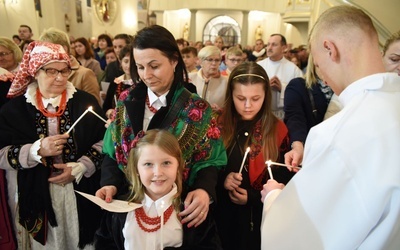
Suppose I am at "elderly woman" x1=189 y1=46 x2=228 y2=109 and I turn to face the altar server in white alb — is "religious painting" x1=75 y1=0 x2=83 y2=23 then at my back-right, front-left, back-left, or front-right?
back-right

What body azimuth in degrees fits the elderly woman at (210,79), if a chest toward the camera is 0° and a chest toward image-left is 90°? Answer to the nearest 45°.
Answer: approximately 0°

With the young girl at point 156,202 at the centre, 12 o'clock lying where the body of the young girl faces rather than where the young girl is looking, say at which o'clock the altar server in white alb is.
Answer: The altar server in white alb is roughly at 10 o'clock from the young girl.

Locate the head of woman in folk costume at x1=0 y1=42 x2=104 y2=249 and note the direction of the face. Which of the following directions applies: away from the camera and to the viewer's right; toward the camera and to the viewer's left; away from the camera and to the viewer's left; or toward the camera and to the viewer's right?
toward the camera and to the viewer's right

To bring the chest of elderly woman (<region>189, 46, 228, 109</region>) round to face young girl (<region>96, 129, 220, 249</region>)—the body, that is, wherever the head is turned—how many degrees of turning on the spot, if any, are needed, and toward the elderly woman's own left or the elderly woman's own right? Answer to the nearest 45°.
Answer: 0° — they already face them

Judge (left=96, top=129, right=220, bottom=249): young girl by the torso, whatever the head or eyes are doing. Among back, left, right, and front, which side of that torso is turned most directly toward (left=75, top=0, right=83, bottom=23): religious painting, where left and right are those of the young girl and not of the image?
back

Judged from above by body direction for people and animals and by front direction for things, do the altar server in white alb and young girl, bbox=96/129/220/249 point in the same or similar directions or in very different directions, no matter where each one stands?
very different directions

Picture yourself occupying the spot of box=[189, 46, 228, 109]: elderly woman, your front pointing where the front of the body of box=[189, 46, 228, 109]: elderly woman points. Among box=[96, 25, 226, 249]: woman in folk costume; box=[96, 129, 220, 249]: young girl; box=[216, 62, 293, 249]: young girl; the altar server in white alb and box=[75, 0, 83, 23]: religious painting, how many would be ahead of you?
4
